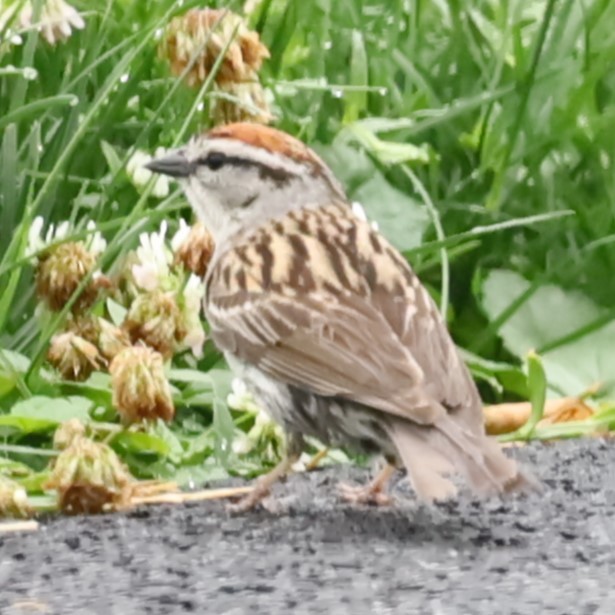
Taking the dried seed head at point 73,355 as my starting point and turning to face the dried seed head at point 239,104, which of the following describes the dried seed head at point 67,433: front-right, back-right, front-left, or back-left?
back-right

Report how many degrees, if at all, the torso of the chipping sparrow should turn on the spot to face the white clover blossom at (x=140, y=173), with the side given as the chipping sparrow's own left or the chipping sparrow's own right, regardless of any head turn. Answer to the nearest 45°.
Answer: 0° — it already faces it

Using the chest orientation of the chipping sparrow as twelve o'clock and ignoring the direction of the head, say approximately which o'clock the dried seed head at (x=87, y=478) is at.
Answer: The dried seed head is roughly at 10 o'clock from the chipping sparrow.

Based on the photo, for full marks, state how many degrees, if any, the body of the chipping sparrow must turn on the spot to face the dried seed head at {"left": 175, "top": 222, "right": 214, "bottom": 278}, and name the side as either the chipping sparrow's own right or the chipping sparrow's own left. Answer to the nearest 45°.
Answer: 0° — it already faces it

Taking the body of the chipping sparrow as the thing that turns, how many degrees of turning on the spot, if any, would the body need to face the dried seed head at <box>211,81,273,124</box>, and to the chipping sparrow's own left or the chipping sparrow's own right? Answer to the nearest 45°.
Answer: approximately 45° to the chipping sparrow's own right

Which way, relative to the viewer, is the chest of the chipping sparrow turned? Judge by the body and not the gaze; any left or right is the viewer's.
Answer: facing away from the viewer and to the left of the viewer

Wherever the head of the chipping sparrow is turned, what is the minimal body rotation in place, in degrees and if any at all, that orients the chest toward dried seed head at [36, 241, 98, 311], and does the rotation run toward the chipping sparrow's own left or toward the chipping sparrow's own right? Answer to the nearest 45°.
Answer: approximately 45° to the chipping sparrow's own left

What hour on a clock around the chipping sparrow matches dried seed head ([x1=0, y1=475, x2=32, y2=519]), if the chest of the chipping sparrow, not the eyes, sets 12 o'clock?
The dried seed head is roughly at 10 o'clock from the chipping sparrow.
